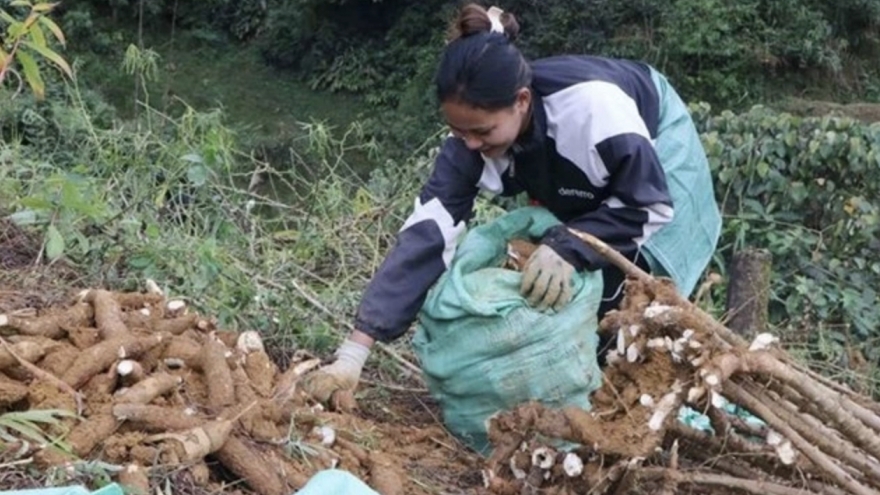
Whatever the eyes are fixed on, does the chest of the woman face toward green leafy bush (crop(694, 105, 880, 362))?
no

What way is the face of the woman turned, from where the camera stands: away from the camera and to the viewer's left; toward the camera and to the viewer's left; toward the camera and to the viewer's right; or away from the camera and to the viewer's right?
toward the camera and to the viewer's left

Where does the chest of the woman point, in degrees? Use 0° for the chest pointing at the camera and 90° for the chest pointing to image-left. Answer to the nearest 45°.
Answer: approximately 45°
